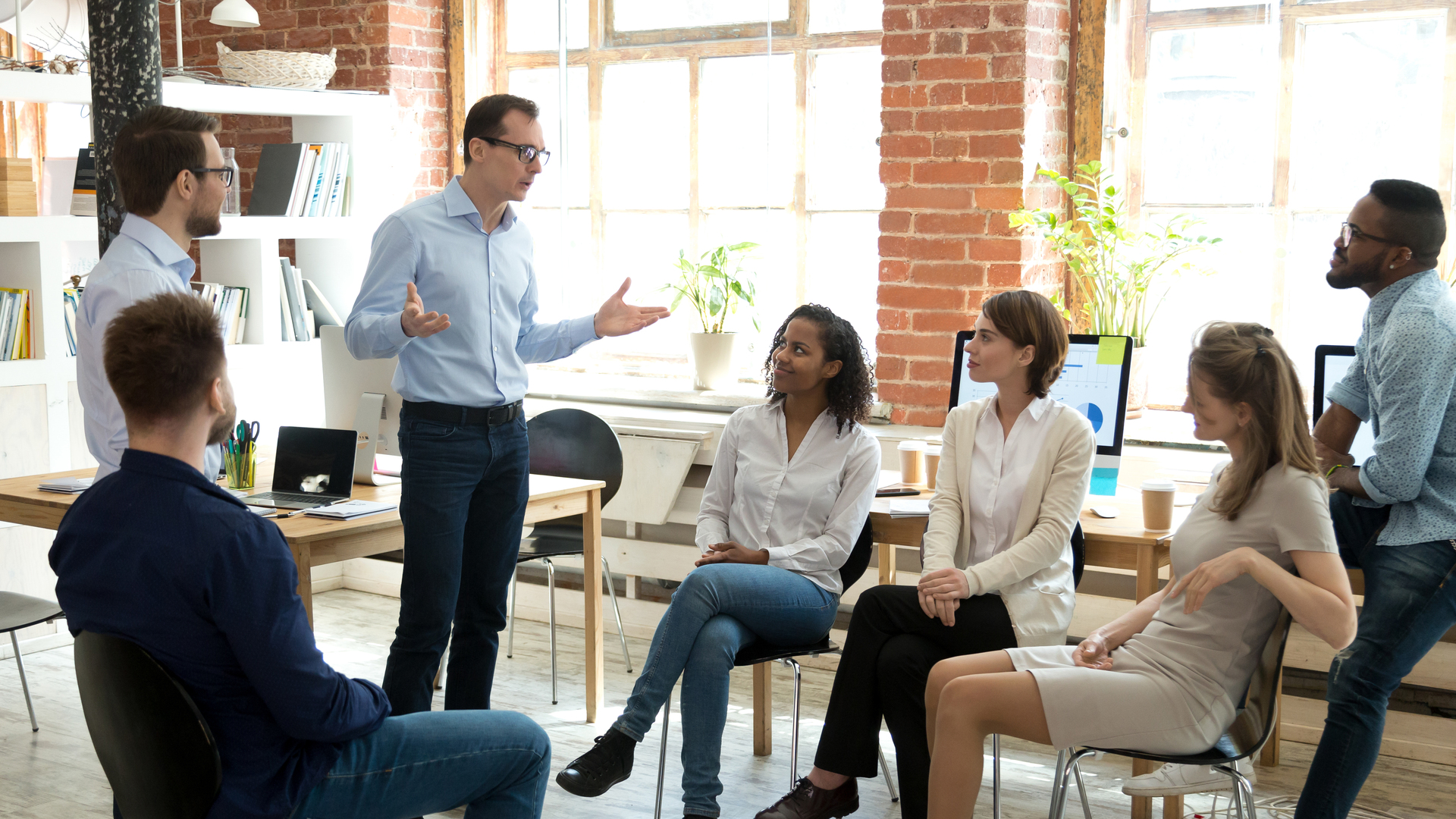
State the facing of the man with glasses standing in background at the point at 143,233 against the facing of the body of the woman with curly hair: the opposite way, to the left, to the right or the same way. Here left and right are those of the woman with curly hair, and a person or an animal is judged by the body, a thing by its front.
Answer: the opposite way

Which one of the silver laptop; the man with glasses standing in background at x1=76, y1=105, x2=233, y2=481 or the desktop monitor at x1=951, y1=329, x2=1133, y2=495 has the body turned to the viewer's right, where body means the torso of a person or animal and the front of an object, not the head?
the man with glasses standing in background

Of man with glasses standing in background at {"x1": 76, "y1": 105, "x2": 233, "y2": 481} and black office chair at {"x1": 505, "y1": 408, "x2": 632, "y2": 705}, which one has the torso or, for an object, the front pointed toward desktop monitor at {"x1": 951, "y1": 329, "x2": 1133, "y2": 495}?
the man with glasses standing in background

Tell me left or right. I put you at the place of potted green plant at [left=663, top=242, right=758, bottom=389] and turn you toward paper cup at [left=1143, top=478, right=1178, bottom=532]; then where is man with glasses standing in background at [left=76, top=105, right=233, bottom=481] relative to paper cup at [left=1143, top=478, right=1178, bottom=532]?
right

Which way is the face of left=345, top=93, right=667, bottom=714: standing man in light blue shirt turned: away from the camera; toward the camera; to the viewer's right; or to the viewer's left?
to the viewer's right

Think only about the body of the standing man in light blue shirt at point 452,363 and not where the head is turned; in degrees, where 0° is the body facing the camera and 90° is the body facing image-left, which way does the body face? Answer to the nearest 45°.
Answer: approximately 315°

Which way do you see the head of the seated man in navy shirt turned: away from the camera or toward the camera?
away from the camera

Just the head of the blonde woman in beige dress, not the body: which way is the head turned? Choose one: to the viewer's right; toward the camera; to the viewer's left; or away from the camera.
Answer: to the viewer's left

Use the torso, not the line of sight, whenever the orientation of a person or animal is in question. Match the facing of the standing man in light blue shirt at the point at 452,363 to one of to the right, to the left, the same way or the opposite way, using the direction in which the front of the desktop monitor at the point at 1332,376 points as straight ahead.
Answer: to the left

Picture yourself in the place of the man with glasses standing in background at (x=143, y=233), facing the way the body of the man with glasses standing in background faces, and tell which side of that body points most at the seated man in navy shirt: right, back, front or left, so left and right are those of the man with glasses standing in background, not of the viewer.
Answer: right

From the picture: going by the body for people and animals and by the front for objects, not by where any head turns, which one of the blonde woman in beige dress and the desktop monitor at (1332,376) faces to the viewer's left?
the blonde woman in beige dress

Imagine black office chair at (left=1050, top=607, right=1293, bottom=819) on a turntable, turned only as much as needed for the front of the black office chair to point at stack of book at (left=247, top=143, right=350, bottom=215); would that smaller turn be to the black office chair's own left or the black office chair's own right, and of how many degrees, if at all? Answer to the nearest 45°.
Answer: approximately 45° to the black office chair's own right

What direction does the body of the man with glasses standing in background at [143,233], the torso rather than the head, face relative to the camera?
to the viewer's right
